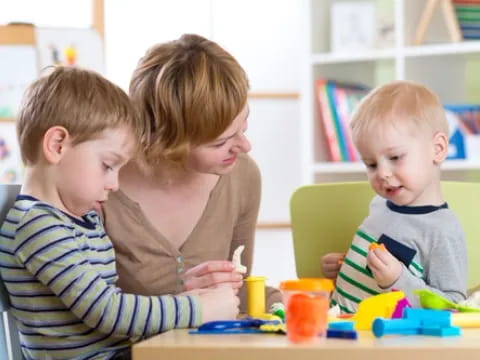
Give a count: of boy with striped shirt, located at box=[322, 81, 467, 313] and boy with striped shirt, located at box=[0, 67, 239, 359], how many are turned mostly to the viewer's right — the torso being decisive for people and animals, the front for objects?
1

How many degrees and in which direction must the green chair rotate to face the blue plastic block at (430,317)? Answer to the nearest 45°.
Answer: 0° — it already faces it

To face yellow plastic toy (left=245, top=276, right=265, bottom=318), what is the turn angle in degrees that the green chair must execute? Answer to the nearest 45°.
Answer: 0° — it already faces it

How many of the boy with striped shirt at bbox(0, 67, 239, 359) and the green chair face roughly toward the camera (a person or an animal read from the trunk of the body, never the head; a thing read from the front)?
1

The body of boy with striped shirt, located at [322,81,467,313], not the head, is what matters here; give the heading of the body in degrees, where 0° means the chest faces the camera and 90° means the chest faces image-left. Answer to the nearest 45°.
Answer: approximately 45°

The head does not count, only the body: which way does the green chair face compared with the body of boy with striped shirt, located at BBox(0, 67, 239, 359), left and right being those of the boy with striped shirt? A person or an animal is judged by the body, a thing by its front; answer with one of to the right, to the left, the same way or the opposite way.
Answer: to the right

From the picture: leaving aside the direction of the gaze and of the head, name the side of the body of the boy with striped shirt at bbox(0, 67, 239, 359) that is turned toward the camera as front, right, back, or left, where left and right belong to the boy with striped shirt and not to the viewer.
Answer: right

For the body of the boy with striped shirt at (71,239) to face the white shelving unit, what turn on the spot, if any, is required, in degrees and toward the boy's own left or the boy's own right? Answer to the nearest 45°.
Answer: approximately 45° to the boy's own left
